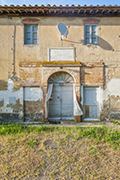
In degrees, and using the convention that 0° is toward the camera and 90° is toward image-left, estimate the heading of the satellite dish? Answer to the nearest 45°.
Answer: approximately 315°

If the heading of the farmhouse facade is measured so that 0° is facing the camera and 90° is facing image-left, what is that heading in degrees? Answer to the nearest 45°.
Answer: approximately 0°
